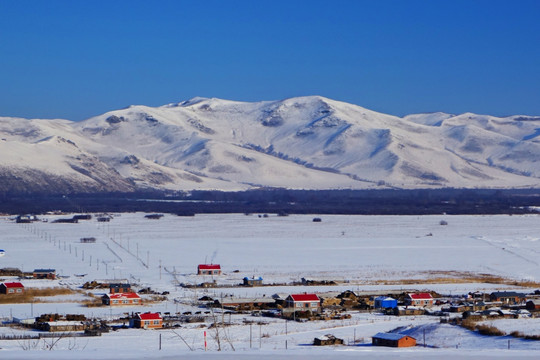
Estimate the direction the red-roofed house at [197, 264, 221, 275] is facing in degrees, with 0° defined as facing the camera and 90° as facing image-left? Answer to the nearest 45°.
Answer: approximately 0°

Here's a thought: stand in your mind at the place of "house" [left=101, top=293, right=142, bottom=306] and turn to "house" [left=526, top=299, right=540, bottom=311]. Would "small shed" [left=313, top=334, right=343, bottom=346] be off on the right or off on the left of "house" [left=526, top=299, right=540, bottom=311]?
right

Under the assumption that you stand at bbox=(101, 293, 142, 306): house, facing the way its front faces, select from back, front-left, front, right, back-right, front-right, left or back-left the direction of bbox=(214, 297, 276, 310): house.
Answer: left

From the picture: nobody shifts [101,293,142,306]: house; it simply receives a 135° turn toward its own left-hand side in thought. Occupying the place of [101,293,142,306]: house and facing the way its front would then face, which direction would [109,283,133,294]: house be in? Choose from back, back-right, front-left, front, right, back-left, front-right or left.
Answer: front-left

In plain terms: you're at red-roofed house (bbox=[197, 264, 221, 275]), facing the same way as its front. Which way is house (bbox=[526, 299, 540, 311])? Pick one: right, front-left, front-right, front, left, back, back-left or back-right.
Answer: front-left

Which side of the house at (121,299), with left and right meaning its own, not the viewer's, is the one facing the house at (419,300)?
left

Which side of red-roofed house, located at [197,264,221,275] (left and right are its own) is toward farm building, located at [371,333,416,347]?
front

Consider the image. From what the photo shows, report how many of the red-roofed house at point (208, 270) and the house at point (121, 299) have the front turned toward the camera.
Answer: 2

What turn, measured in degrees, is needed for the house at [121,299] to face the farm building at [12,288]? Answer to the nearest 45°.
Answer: approximately 135° to its right

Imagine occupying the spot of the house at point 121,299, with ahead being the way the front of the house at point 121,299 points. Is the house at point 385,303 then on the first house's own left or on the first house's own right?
on the first house's own left

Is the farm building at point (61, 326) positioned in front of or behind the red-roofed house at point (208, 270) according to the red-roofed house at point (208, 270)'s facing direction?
in front

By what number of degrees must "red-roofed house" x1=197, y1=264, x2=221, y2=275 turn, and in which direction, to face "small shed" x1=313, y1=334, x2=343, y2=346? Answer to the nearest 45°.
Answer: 0° — it already faces it
